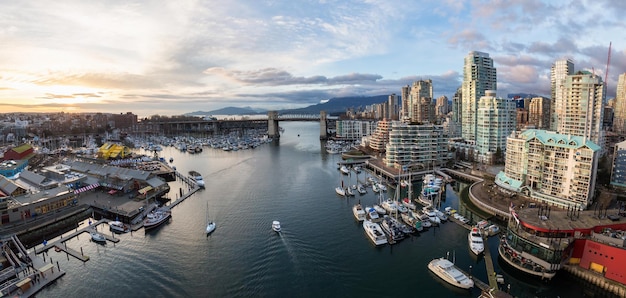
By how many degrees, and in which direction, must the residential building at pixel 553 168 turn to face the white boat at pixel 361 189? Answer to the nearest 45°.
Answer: approximately 45° to its right

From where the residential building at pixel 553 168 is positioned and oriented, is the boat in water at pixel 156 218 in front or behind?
in front

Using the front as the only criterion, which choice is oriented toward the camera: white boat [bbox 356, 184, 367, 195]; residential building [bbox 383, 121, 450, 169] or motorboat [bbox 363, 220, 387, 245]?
the residential building

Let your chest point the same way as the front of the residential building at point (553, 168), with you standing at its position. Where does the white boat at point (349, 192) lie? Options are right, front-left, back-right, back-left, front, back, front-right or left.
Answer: front-right

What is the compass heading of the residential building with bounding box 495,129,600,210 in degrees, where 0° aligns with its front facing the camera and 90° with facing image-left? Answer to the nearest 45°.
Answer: approximately 45°

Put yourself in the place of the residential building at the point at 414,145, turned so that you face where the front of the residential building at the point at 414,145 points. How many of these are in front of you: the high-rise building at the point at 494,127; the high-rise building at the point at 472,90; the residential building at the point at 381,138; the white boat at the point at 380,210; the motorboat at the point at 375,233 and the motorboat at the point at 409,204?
3
